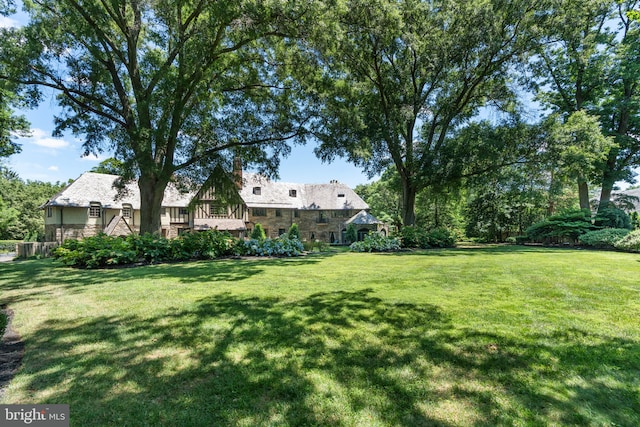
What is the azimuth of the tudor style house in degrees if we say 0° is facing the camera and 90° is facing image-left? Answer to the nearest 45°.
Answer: approximately 0°

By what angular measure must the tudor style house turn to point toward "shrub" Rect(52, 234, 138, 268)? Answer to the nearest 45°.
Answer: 0° — it already faces it

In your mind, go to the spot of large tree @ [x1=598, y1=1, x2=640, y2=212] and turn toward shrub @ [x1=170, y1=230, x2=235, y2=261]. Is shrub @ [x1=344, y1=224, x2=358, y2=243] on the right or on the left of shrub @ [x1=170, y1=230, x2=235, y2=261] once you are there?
right

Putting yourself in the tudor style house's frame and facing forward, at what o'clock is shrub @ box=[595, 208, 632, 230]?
The shrub is roughly at 10 o'clock from the tudor style house.

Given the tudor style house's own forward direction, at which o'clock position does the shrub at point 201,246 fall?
The shrub is roughly at 12 o'clock from the tudor style house.

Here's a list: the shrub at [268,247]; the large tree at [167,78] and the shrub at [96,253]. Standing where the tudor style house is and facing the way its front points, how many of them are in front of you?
3

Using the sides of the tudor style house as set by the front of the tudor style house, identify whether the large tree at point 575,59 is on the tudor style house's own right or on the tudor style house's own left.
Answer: on the tudor style house's own left

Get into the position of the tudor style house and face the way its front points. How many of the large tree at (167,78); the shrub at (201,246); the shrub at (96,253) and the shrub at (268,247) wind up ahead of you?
4

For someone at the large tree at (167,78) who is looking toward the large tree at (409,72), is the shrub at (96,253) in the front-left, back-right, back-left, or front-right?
back-right

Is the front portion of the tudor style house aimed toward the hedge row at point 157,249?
yes

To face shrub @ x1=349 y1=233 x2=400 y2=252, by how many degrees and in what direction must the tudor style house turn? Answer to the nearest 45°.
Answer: approximately 45° to its left
